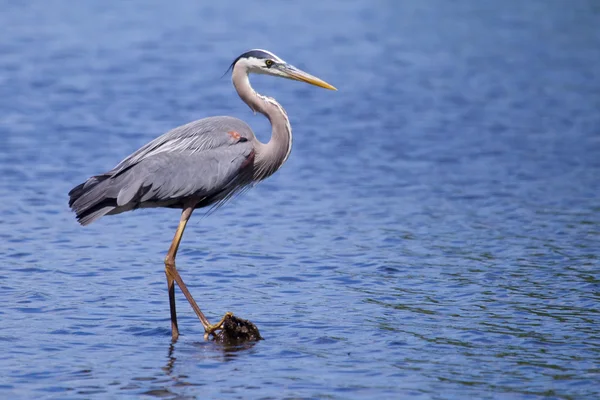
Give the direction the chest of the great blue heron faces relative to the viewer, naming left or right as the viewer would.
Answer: facing to the right of the viewer
